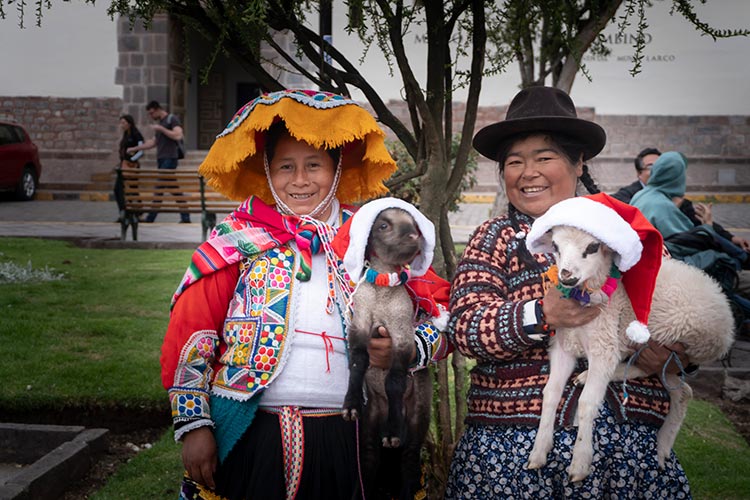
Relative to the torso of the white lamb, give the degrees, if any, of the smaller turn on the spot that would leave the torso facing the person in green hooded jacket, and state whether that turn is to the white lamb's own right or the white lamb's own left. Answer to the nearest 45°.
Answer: approximately 135° to the white lamb's own right

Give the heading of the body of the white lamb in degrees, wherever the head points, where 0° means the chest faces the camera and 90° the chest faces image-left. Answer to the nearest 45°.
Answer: approximately 45°

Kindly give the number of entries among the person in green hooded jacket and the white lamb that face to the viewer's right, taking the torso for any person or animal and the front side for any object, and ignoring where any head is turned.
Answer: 1

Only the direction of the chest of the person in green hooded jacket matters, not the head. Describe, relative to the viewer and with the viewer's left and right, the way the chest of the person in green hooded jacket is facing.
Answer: facing to the right of the viewer

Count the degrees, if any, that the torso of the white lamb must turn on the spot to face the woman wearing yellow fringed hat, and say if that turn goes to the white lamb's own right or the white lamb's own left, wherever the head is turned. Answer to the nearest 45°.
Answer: approximately 45° to the white lamb's own right

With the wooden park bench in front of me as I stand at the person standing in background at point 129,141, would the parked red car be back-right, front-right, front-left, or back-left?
back-right

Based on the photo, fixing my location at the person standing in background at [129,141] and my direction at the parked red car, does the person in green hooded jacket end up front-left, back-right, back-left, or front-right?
back-left

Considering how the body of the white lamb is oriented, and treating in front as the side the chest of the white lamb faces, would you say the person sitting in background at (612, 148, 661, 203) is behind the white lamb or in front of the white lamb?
behind

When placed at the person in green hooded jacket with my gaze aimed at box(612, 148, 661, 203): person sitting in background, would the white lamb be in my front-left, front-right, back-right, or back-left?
back-left

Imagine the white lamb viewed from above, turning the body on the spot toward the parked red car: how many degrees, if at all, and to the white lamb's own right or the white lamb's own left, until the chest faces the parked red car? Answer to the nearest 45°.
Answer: approximately 90° to the white lamb's own right
